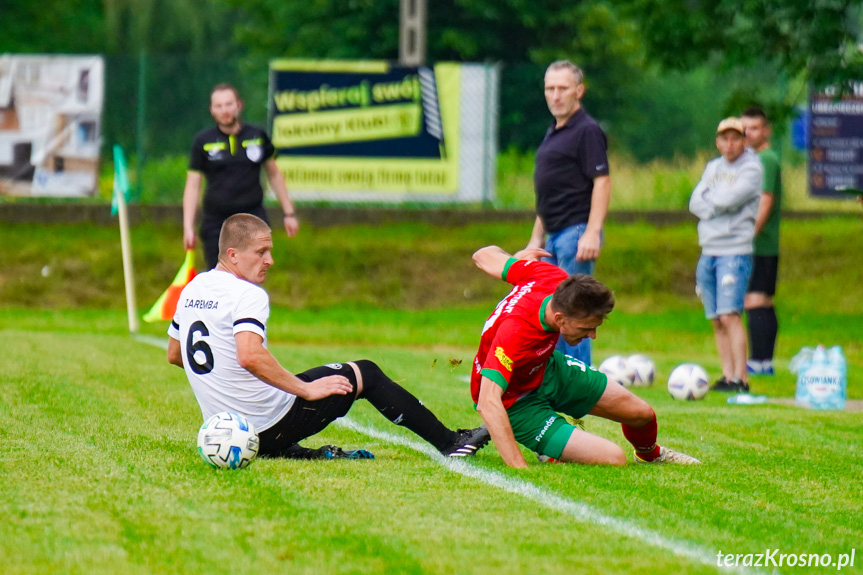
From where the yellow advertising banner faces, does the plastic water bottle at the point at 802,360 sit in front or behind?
in front

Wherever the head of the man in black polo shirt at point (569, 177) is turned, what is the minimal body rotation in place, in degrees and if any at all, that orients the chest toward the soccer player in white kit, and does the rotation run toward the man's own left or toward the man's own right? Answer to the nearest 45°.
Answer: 0° — they already face them

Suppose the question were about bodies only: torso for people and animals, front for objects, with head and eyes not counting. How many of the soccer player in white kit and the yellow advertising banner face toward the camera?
1

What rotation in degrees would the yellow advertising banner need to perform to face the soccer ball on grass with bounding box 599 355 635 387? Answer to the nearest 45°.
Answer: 0° — it already faces it

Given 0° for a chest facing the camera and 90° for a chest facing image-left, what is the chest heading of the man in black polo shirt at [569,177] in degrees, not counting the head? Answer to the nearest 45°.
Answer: approximately 45°

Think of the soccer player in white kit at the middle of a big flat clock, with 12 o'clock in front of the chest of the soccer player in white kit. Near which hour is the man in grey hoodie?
The man in grey hoodie is roughly at 12 o'clock from the soccer player in white kit.

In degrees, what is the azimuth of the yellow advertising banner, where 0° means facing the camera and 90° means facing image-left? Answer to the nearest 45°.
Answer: approximately 0°

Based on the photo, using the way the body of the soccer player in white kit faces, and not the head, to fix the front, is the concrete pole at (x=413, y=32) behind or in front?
in front

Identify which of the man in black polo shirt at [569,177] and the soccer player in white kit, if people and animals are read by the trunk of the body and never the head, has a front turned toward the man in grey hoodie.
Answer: the soccer player in white kit

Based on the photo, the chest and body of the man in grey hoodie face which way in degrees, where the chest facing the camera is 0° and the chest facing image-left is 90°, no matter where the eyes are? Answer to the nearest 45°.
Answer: approximately 45°

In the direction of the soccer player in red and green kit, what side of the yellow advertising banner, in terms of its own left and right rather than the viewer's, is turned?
front

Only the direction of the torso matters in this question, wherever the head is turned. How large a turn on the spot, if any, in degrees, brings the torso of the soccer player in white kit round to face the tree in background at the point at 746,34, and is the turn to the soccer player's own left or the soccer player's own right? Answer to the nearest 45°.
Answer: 0° — they already face it

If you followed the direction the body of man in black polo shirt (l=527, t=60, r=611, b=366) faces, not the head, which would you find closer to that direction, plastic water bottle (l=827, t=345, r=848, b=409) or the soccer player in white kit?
the soccer player in white kit

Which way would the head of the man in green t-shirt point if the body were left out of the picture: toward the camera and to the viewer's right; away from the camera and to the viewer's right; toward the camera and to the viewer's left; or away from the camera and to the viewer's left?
toward the camera and to the viewer's left
